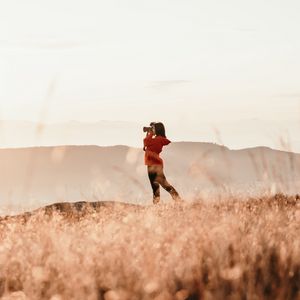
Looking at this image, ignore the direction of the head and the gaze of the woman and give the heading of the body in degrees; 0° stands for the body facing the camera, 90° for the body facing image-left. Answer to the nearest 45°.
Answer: approximately 90°
